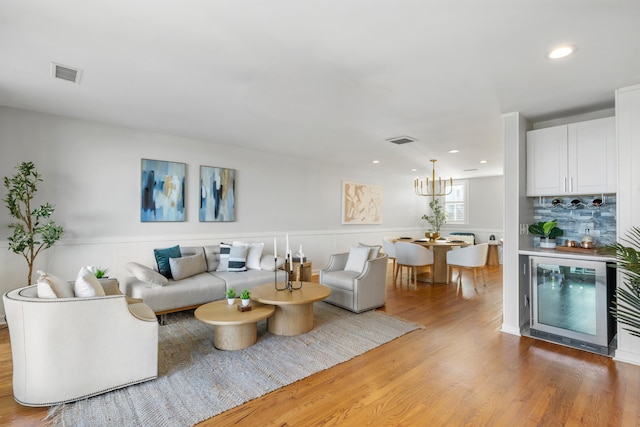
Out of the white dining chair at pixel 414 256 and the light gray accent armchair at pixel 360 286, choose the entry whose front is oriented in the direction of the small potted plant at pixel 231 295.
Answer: the light gray accent armchair

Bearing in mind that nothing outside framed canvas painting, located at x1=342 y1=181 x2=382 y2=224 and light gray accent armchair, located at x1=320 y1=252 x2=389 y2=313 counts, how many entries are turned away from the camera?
0

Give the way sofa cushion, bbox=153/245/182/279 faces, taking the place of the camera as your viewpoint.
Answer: facing the viewer and to the right of the viewer

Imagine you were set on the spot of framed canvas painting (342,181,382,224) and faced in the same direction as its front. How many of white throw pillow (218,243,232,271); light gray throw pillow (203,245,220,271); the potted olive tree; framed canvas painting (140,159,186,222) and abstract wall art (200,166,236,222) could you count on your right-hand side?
5

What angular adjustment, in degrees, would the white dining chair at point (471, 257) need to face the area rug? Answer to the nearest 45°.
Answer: approximately 90° to its left

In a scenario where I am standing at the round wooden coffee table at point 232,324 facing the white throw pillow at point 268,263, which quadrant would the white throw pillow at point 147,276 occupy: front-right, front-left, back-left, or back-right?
front-left

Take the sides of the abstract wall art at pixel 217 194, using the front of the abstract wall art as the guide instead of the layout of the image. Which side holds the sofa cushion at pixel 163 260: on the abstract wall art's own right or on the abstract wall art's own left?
on the abstract wall art's own right

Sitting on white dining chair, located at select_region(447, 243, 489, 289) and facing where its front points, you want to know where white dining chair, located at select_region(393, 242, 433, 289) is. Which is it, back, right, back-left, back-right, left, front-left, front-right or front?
front-left

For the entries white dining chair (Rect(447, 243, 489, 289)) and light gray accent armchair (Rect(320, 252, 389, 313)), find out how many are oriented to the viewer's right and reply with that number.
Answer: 0

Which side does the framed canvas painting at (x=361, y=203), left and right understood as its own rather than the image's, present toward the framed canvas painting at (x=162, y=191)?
right

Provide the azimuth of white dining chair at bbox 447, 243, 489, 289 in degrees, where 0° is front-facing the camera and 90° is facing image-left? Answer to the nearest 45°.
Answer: approximately 135°

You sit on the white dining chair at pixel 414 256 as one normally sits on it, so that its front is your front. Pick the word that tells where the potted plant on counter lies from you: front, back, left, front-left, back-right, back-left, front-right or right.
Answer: right

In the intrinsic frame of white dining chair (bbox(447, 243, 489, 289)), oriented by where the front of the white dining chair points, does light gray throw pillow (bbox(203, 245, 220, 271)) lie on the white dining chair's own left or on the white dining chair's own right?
on the white dining chair's own left

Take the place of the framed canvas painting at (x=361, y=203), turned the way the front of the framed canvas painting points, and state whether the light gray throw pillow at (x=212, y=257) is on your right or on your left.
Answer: on your right

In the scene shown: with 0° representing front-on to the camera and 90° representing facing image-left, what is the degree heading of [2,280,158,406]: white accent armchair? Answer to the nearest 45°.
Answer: approximately 225°

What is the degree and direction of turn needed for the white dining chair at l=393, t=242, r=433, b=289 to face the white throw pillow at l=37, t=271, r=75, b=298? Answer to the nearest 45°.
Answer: approximately 180°

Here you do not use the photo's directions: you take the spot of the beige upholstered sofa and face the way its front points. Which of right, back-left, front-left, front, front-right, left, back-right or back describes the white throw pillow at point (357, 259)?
front-left

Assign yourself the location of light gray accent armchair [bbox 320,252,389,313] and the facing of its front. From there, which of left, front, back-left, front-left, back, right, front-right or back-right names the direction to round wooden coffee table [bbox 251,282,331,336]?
front

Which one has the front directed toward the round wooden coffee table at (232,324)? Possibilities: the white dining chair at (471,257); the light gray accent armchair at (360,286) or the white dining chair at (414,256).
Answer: the light gray accent armchair

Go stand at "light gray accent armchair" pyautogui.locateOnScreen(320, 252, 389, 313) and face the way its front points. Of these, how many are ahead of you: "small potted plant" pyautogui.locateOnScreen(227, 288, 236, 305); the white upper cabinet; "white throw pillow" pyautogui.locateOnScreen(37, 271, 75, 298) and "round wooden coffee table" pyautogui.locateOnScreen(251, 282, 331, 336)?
3

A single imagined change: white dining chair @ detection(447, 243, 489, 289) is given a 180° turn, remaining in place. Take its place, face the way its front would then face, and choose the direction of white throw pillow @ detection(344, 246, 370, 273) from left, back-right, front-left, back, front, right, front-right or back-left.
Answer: right

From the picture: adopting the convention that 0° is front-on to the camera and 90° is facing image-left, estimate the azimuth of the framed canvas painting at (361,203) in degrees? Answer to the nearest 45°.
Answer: approximately 315°
